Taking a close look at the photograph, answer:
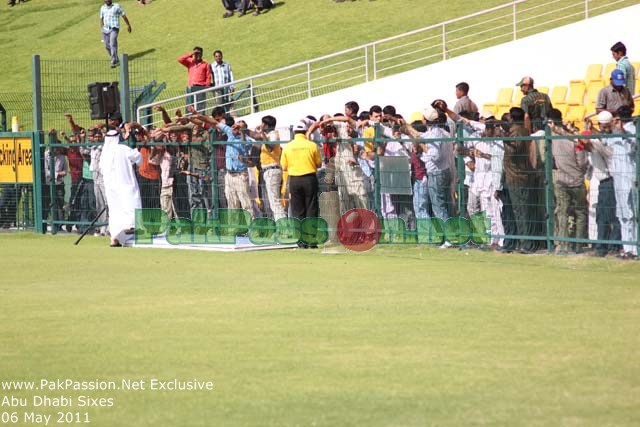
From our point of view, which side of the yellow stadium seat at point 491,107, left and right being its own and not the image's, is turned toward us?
front

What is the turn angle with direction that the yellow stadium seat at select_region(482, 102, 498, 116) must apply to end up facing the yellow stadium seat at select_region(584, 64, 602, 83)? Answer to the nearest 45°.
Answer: approximately 90° to its left

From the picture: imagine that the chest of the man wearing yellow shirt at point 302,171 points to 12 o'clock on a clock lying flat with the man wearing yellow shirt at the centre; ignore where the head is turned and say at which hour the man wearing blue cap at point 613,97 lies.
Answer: The man wearing blue cap is roughly at 3 o'clock from the man wearing yellow shirt.

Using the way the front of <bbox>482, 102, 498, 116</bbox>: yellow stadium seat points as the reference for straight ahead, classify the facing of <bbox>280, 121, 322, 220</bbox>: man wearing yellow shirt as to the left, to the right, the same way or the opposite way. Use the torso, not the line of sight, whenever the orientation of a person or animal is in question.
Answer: the opposite way

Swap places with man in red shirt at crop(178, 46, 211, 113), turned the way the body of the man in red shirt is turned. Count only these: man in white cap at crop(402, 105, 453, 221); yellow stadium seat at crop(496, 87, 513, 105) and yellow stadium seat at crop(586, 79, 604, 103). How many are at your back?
0

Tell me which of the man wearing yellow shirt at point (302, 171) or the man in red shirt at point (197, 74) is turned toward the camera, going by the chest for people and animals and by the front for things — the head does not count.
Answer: the man in red shirt

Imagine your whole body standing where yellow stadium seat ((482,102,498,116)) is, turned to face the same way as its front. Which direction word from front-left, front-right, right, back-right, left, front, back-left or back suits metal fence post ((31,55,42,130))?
right

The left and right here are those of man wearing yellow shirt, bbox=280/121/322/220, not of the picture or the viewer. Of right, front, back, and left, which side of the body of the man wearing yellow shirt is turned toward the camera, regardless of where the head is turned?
back

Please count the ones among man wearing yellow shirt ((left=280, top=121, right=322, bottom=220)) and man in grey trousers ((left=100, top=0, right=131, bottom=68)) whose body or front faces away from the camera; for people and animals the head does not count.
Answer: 1

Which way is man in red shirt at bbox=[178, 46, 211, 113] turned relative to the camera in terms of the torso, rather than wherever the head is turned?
toward the camera

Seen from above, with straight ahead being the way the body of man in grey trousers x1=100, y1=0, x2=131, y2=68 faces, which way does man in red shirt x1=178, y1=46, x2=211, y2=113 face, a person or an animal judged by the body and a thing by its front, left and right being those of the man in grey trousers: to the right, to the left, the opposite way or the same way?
the same way

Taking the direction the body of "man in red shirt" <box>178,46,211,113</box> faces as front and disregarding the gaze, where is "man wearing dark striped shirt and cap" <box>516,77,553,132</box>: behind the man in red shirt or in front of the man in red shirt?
in front

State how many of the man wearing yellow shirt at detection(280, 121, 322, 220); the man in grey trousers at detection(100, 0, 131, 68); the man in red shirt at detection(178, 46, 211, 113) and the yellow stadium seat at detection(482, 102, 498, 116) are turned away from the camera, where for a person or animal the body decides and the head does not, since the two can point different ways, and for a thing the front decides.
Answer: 1

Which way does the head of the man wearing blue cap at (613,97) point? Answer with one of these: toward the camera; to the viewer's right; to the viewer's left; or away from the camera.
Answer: toward the camera

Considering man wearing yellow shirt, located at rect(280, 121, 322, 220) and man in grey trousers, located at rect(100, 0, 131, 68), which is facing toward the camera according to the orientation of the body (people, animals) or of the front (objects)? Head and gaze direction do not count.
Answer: the man in grey trousers

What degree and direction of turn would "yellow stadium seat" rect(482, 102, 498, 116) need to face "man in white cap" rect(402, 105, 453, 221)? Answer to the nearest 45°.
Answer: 0° — it already faces them
